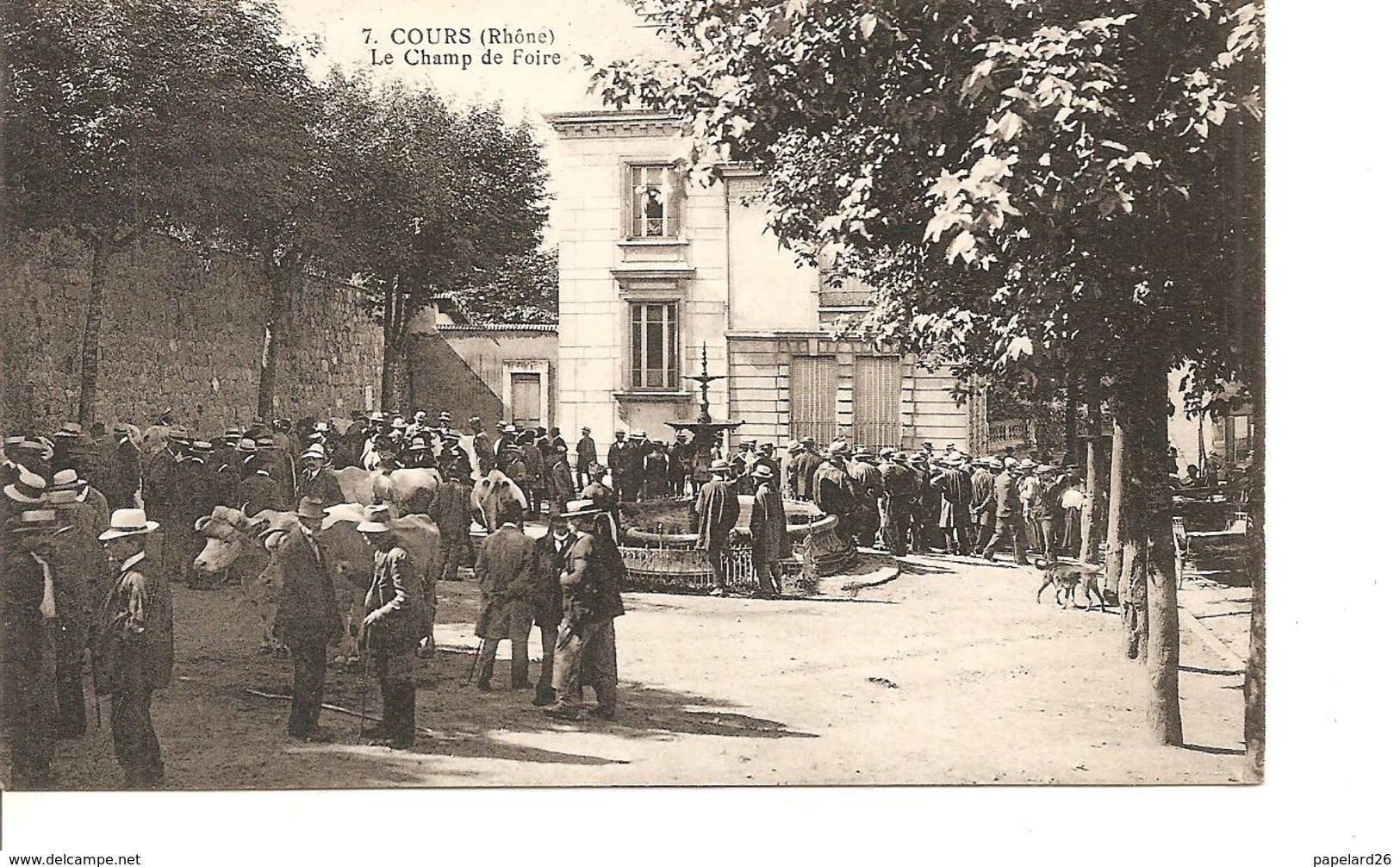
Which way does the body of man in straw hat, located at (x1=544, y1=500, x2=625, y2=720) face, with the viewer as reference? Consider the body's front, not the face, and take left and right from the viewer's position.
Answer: facing to the left of the viewer

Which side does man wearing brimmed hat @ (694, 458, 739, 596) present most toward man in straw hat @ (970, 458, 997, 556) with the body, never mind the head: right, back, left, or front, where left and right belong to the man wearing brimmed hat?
front

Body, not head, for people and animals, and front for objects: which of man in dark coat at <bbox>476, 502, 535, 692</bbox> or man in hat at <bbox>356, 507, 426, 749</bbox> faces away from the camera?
the man in dark coat

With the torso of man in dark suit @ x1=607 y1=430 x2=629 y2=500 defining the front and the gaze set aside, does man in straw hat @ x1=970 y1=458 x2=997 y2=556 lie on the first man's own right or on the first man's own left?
on the first man's own left

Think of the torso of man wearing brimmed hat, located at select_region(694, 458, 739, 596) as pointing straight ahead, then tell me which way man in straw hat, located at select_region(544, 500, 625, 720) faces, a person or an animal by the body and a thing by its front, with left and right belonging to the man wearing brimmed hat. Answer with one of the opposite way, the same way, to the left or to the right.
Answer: to the left

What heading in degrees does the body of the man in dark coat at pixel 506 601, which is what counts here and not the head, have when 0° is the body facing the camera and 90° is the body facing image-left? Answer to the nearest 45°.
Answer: approximately 180°

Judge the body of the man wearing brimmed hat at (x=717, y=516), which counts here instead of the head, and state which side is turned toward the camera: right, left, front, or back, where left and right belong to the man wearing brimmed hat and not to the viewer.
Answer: back

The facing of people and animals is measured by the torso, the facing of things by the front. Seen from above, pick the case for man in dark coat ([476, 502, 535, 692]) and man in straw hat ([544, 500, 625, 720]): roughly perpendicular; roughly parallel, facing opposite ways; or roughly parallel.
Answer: roughly perpendicular

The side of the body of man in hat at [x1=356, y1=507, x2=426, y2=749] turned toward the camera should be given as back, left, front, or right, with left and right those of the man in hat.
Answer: left

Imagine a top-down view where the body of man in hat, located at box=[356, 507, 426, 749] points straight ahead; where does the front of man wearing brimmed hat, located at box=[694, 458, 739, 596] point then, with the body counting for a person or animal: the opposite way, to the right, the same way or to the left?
to the right

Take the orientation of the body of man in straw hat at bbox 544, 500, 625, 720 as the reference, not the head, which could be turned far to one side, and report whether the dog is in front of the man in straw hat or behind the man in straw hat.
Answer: behind

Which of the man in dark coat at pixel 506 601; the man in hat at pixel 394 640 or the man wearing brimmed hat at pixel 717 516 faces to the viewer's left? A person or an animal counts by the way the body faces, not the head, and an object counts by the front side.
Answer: the man in hat

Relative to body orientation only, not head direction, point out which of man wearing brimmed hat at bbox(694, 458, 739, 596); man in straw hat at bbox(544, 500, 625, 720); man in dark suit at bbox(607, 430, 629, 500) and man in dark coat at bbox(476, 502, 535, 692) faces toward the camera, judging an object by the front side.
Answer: man in dark suit at bbox(607, 430, 629, 500)

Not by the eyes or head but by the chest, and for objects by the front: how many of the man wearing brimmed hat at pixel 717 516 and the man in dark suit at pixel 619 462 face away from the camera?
1

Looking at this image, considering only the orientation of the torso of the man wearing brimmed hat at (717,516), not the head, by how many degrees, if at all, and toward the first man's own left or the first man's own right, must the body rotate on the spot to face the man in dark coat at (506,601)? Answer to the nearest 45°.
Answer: approximately 135° to the first man's own left
